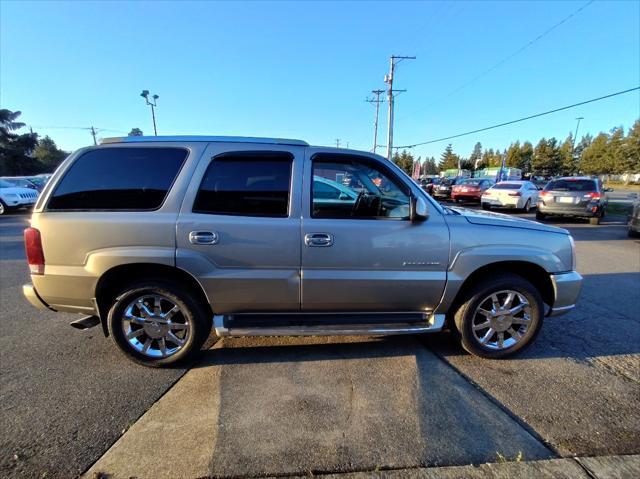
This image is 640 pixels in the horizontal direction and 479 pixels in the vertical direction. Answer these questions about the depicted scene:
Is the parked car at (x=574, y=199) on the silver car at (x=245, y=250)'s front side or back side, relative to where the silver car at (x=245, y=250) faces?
on the front side

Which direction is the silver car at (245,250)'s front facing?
to the viewer's right

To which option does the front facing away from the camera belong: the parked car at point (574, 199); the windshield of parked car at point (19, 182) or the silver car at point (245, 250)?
the parked car at point (574, 199)

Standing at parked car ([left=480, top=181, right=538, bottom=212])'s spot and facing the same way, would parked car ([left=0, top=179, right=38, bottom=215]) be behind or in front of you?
behind

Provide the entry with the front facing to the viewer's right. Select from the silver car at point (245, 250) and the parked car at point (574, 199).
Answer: the silver car

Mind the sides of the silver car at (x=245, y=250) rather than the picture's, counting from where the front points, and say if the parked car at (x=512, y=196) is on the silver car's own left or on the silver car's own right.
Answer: on the silver car's own left

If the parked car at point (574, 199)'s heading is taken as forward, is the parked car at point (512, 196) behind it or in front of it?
in front

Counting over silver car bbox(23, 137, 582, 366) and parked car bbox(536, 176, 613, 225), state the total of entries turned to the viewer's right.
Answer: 1

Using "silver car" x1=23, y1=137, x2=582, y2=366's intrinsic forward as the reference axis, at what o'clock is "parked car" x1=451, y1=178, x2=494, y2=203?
The parked car is roughly at 10 o'clock from the silver car.

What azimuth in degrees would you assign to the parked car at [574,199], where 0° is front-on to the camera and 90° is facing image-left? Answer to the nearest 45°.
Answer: approximately 180°

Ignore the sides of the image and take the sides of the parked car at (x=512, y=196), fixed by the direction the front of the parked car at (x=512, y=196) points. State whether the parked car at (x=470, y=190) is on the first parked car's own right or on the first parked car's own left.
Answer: on the first parked car's own left

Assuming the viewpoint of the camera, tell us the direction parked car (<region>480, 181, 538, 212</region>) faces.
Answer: facing away from the viewer and to the right of the viewer
